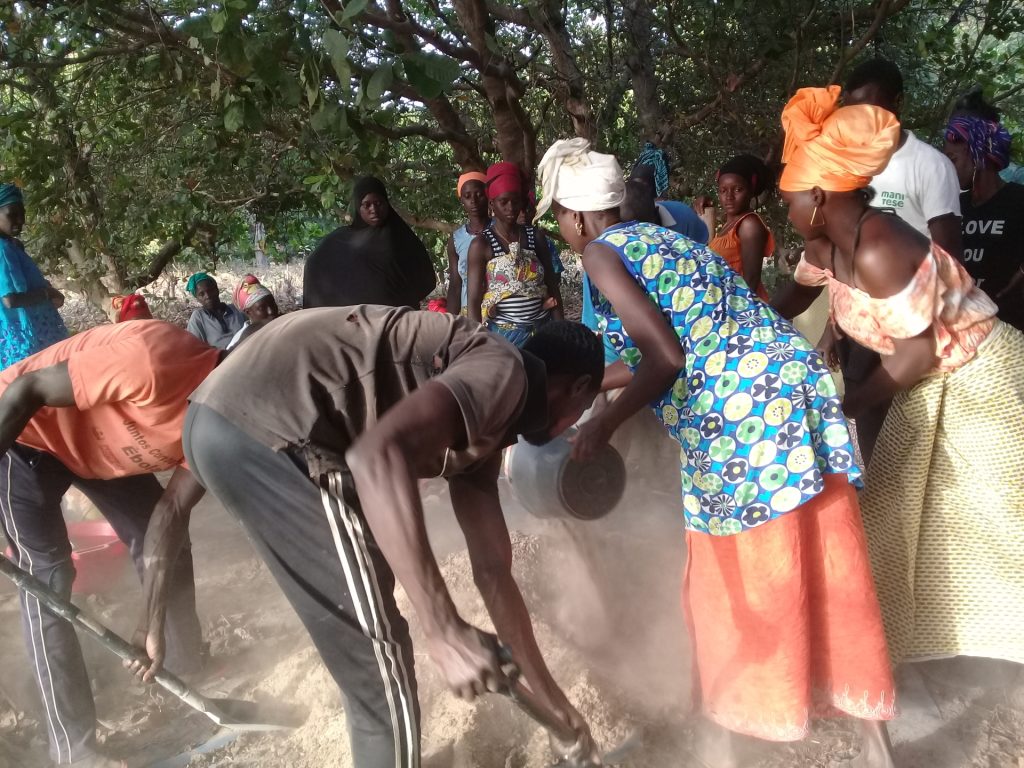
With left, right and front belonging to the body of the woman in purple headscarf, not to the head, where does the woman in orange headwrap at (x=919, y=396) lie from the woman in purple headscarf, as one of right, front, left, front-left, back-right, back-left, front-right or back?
front-left

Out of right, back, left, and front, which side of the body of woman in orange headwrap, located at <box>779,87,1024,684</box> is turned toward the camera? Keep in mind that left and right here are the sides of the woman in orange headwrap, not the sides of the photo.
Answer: left

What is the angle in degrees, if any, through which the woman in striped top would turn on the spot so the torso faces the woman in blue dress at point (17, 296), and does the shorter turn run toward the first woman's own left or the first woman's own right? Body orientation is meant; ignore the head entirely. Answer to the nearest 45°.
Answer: approximately 90° to the first woman's own right

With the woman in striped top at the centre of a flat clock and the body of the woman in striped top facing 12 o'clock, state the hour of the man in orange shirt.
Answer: The man in orange shirt is roughly at 1 o'clock from the woman in striped top.

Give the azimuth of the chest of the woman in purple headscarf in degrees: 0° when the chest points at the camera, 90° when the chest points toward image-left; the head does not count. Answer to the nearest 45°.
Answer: approximately 45°

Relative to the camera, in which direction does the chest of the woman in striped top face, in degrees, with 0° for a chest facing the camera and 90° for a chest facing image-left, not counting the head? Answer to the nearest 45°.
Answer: approximately 0°
